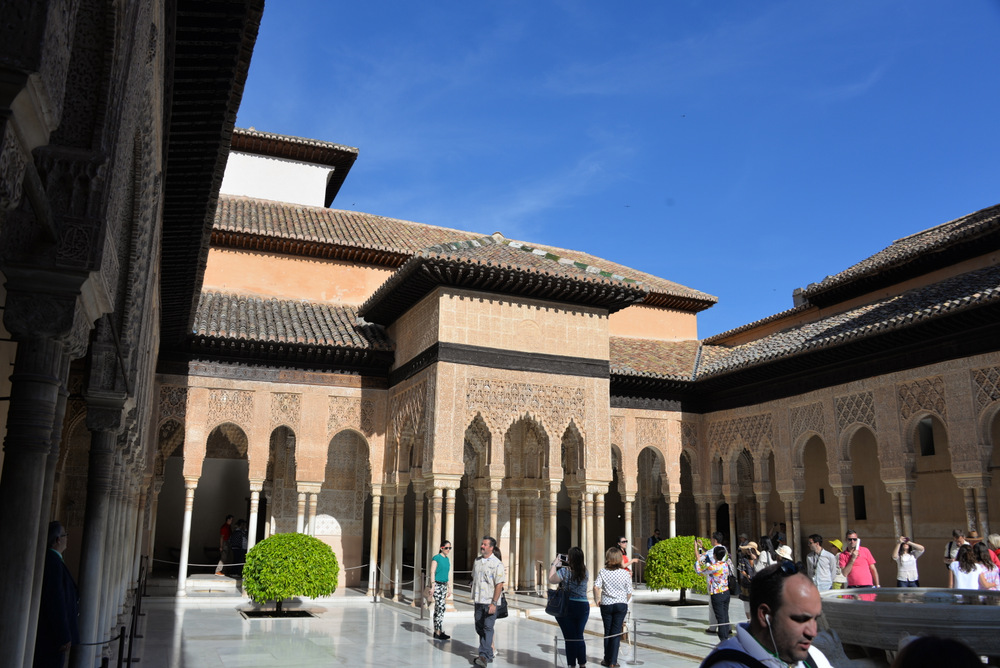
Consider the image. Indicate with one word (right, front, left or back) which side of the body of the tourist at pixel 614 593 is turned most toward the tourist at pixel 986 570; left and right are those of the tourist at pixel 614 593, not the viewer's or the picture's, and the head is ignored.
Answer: right

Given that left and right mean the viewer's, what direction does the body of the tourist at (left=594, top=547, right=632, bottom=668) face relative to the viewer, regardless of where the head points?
facing away from the viewer

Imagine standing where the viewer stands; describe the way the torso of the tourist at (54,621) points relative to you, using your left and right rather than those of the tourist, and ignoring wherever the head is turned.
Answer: facing to the right of the viewer

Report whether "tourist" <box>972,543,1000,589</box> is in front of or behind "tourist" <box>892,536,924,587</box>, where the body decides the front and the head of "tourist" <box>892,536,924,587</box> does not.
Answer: in front

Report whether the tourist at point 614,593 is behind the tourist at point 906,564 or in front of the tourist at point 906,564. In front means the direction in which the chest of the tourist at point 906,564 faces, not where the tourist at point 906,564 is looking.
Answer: in front

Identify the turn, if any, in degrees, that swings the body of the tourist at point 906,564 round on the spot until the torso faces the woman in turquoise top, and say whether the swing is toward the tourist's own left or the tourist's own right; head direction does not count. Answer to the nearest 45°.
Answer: approximately 45° to the tourist's own right

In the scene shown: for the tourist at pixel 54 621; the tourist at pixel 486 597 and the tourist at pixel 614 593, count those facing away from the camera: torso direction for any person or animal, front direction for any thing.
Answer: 1

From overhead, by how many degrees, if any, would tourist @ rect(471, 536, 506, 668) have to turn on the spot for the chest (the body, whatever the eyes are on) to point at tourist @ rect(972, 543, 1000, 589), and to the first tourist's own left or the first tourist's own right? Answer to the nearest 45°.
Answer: approximately 135° to the first tourist's own left

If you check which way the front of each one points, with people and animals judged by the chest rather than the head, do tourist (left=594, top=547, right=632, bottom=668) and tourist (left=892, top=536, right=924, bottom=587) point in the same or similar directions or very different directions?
very different directions

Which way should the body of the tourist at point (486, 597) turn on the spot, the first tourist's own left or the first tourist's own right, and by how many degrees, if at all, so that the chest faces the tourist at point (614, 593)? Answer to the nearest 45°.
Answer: approximately 90° to the first tourist's own left

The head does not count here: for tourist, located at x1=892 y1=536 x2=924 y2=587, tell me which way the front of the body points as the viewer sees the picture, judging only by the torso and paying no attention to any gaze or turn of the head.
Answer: toward the camera

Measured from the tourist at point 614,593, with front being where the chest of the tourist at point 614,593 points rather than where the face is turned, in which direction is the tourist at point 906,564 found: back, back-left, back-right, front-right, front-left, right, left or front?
front-right
